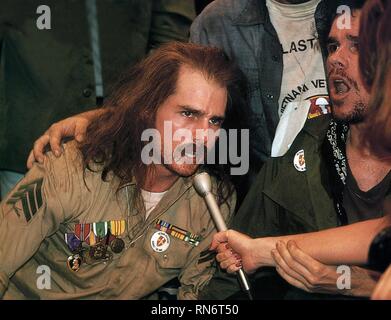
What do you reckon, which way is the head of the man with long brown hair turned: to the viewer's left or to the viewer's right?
to the viewer's right

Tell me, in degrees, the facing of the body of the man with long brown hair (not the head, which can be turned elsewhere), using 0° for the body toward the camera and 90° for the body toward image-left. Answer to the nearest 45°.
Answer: approximately 315°

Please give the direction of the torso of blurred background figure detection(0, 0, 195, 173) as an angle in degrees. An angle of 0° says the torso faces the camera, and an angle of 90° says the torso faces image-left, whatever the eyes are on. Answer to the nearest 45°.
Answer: approximately 0°
